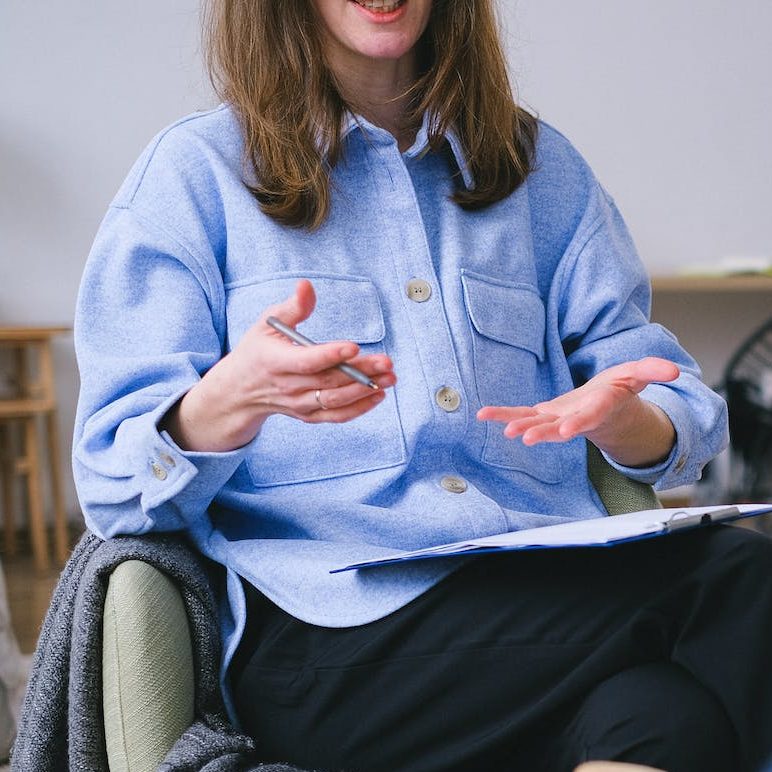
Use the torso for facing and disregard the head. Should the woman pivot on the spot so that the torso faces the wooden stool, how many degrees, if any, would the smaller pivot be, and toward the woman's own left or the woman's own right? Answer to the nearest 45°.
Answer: approximately 180°

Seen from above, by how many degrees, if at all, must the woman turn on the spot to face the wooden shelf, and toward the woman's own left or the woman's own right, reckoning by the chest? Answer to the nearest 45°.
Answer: approximately 135° to the woman's own left

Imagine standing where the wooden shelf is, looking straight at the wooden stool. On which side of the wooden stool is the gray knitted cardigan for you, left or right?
left

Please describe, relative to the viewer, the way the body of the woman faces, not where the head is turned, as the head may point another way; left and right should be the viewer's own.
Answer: facing the viewer and to the right of the viewer
